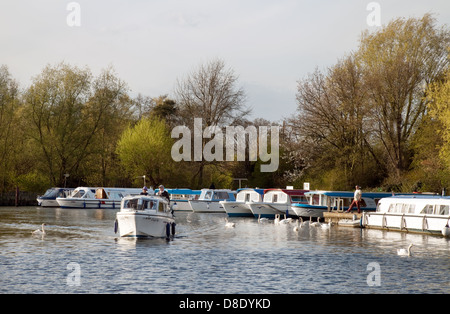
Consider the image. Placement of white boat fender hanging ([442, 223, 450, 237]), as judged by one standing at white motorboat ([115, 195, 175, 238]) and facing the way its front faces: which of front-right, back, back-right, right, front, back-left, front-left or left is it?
back-left

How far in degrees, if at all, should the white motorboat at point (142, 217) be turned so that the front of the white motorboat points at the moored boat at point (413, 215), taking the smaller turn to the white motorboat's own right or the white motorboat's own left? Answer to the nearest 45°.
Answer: approximately 135° to the white motorboat's own left

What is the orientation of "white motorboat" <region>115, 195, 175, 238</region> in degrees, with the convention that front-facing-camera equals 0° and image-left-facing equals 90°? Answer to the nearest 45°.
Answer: approximately 45°

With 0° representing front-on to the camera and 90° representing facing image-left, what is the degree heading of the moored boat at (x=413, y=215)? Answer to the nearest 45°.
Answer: approximately 90°

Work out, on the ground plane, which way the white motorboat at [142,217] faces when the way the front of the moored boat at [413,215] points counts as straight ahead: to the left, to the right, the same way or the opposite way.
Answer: to the left
